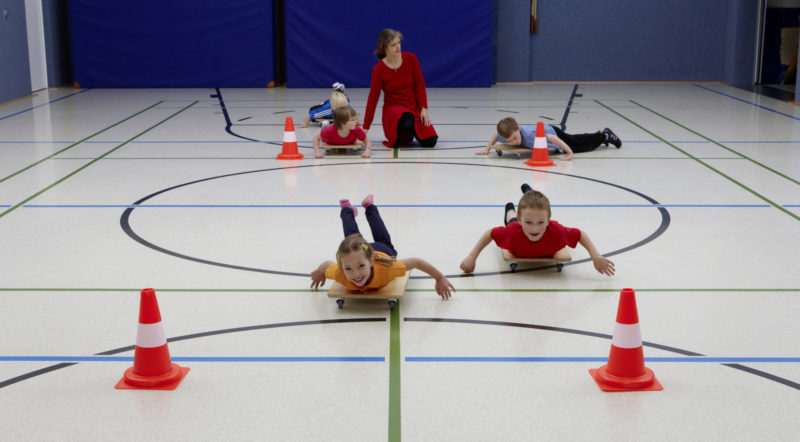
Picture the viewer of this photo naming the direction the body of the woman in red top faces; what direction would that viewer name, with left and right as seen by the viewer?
facing the viewer

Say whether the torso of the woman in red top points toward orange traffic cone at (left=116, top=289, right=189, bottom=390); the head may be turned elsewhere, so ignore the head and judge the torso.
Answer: yes

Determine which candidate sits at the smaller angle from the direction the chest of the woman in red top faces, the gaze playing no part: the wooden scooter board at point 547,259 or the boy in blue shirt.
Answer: the wooden scooter board

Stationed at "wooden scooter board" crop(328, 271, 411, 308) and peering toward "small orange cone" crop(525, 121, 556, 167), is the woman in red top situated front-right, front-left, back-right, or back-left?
front-left

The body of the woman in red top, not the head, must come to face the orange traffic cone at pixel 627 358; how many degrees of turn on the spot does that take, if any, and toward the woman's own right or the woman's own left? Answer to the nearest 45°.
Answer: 0° — they already face it

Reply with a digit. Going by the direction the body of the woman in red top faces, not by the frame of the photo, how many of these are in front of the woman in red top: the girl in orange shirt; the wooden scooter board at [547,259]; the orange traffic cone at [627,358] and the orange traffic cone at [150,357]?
4

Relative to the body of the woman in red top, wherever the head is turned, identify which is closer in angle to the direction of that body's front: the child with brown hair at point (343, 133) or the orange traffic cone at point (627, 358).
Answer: the orange traffic cone

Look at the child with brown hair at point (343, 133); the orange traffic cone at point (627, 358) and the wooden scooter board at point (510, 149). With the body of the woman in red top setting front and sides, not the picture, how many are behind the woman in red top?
0

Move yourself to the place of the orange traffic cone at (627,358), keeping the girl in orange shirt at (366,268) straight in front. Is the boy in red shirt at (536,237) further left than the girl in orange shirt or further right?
right

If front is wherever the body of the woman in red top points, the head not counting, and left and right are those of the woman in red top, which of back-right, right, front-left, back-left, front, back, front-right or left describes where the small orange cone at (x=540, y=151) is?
front-left

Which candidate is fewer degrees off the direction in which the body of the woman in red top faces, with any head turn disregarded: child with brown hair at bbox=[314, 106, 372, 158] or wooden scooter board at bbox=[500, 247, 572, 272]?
the wooden scooter board

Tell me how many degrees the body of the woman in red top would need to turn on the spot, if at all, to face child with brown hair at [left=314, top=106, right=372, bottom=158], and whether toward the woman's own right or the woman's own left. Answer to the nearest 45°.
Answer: approximately 45° to the woman's own right

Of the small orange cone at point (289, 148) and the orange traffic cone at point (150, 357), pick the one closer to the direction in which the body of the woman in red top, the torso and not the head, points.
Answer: the orange traffic cone

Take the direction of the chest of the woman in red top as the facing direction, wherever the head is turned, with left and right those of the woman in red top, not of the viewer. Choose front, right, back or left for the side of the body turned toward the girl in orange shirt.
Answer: front

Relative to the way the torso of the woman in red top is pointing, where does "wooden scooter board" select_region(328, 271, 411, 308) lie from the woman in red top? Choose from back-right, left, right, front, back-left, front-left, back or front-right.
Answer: front

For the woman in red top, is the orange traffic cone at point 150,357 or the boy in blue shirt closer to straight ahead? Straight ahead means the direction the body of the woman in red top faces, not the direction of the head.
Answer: the orange traffic cone

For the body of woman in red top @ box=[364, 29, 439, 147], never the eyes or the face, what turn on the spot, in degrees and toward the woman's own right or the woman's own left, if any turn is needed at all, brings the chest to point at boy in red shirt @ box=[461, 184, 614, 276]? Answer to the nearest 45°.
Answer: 0° — they already face them
